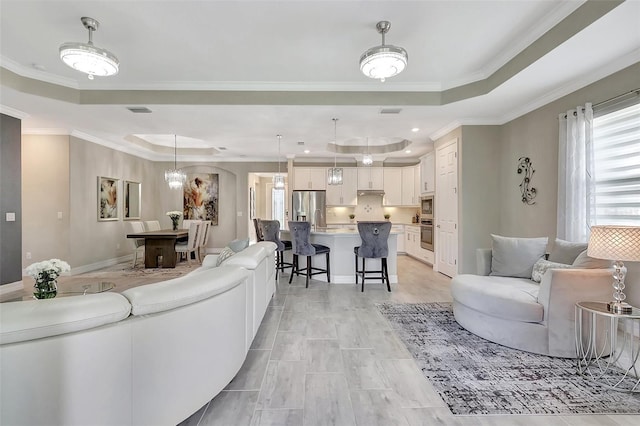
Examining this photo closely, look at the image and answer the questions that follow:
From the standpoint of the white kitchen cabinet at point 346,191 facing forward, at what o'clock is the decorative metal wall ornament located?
The decorative metal wall ornament is roughly at 11 o'clock from the white kitchen cabinet.

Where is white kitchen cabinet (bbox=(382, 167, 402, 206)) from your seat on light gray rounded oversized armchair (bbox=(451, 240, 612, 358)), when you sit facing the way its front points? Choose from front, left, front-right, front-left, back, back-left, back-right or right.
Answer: right

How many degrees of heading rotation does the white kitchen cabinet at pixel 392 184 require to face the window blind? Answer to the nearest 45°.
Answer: approximately 45° to its left

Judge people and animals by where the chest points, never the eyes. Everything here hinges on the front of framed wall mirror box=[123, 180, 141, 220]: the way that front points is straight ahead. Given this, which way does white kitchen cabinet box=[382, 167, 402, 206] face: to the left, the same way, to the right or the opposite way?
to the right

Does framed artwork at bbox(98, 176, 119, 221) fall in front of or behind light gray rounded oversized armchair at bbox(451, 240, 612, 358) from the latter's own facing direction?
in front

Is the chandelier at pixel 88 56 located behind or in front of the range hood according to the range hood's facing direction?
in front

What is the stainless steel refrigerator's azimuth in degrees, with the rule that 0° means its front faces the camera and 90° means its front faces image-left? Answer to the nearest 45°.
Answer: approximately 0°

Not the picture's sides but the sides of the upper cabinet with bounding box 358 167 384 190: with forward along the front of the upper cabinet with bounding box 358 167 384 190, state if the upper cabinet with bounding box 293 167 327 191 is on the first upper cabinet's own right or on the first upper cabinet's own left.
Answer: on the first upper cabinet's own right

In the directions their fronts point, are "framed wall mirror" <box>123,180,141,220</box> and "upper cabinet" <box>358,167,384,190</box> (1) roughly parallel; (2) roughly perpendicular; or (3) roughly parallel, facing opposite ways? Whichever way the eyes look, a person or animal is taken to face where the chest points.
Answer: roughly perpendicular

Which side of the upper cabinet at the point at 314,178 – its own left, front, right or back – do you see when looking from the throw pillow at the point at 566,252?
front

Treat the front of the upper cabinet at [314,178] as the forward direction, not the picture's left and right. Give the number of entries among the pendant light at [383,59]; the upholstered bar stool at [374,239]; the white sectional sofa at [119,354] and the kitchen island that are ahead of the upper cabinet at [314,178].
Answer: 4

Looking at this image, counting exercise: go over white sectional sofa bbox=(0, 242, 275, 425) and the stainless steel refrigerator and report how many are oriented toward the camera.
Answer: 1

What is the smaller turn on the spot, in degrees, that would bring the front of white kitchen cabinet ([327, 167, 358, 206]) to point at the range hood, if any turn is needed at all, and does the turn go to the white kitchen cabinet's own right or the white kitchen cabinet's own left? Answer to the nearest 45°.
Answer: approximately 90° to the white kitchen cabinet's own left

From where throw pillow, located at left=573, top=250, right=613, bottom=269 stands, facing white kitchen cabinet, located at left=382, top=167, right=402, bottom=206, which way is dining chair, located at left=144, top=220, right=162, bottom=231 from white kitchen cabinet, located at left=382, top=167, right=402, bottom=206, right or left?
left

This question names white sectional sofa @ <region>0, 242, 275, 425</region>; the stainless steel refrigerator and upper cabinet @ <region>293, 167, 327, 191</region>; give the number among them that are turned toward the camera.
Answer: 2
